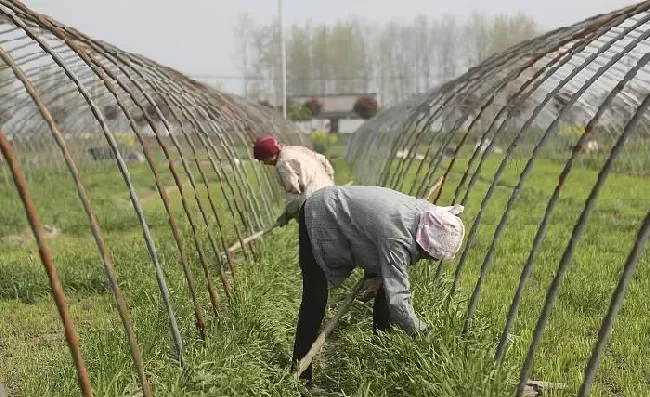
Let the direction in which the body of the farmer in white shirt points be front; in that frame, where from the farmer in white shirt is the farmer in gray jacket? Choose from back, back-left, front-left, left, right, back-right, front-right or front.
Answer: left

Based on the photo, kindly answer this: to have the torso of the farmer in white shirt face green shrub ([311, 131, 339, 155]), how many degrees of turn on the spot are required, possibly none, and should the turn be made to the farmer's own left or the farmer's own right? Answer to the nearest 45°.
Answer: approximately 90° to the farmer's own right

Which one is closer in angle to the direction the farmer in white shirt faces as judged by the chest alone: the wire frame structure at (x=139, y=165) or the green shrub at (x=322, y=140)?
the wire frame structure

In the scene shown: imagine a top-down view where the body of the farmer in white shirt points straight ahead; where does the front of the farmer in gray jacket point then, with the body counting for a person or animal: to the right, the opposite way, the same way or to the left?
the opposite way

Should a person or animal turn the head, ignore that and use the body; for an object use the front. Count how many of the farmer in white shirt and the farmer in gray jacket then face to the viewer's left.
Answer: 1

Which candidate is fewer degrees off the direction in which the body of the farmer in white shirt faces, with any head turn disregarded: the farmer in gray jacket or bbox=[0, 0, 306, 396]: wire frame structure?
the wire frame structure

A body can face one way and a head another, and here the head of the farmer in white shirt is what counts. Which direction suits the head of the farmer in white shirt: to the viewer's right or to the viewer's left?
to the viewer's left

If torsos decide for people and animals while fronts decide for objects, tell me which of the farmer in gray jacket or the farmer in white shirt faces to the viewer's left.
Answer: the farmer in white shirt

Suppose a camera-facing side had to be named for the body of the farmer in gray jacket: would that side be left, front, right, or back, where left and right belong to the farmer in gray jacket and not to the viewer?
right

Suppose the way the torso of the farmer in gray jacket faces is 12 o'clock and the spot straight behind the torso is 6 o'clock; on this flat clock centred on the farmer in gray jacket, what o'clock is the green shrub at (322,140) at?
The green shrub is roughly at 9 o'clock from the farmer in gray jacket.

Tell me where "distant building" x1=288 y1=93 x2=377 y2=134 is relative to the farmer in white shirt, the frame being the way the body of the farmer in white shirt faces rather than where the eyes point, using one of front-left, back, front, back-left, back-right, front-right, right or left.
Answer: right

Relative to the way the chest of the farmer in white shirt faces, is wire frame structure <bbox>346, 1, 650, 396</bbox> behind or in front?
behind

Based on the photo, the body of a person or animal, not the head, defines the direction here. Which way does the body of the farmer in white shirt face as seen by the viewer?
to the viewer's left
